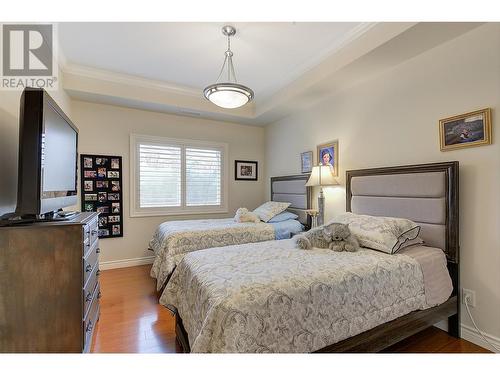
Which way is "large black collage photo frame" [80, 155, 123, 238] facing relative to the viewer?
toward the camera

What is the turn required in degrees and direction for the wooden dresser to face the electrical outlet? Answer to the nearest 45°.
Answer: approximately 45° to its right

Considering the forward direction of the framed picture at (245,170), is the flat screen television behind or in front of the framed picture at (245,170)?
in front

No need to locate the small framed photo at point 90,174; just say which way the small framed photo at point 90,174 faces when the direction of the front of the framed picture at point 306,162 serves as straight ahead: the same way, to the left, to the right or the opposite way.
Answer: to the left

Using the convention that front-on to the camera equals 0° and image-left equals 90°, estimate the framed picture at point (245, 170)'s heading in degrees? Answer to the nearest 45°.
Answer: approximately 0°

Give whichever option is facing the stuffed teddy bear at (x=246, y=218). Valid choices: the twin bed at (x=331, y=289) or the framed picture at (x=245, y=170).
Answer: the framed picture

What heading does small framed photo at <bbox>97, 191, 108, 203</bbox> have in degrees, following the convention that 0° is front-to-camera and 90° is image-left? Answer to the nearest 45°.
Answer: approximately 0°

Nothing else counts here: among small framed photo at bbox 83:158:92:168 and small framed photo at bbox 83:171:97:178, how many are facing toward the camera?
2

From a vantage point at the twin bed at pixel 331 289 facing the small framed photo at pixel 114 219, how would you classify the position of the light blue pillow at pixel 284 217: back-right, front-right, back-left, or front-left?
front-right

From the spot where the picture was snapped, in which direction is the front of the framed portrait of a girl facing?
facing the viewer and to the left of the viewer

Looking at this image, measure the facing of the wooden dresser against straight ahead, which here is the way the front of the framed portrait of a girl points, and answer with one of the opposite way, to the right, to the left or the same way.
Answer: the opposite way

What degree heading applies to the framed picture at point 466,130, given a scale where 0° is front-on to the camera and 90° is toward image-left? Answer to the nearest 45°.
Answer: approximately 45°

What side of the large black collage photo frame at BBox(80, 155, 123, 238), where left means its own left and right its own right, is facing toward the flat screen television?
front

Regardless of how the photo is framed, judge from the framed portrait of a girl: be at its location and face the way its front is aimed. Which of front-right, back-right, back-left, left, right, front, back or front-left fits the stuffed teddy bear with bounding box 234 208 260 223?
front-right
